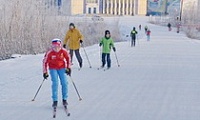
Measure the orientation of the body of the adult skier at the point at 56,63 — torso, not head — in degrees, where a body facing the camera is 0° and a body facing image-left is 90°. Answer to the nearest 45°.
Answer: approximately 0°

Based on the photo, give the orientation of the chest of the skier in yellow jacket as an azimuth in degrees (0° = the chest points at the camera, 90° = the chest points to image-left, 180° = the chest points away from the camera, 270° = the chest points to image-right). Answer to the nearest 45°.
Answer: approximately 0°

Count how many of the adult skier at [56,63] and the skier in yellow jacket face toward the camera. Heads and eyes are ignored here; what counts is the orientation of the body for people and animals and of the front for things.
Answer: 2

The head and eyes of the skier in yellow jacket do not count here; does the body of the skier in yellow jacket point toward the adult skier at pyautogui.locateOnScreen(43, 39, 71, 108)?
yes

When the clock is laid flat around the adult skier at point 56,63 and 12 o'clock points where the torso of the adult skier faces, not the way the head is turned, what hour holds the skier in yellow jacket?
The skier in yellow jacket is roughly at 6 o'clock from the adult skier.
